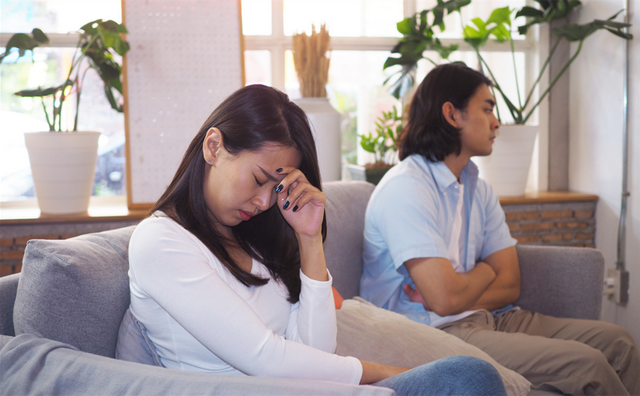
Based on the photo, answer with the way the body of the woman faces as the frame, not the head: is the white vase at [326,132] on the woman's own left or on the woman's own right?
on the woman's own left

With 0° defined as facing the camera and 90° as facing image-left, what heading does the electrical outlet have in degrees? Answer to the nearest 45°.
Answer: approximately 45°

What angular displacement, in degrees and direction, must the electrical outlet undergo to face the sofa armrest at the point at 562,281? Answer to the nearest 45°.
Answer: approximately 45° to its left
